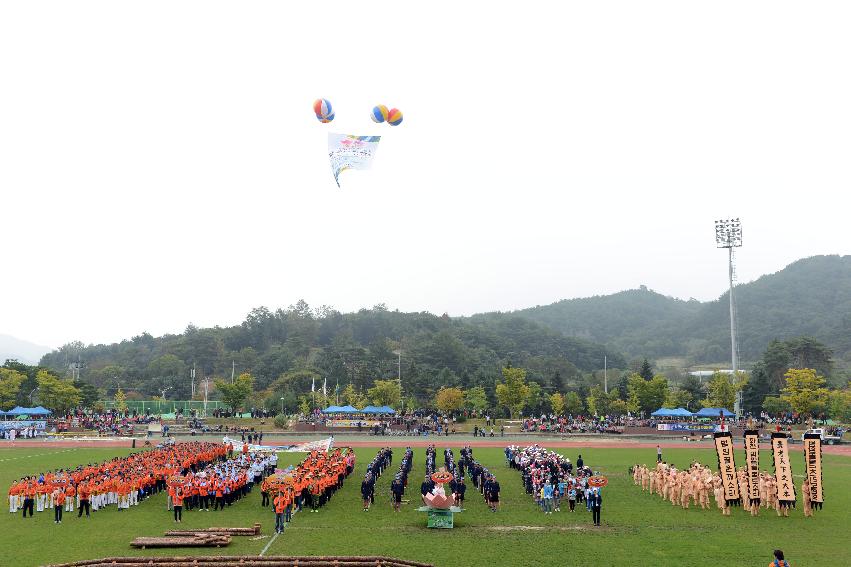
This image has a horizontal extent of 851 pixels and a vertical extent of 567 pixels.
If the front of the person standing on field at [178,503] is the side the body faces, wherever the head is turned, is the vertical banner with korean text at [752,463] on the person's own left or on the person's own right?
on the person's own left

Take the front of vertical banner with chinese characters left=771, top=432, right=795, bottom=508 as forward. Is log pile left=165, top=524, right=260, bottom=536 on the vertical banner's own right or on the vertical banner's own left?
on the vertical banner's own right

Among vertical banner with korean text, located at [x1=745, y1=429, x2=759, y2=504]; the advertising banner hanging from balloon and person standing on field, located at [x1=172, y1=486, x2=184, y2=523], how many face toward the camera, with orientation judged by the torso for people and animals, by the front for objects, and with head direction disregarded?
3

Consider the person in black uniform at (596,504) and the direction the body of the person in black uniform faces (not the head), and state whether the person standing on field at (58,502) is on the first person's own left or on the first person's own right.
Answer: on the first person's own right

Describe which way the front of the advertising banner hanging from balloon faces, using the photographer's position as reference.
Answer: facing the viewer

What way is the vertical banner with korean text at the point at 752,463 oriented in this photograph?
toward the camera

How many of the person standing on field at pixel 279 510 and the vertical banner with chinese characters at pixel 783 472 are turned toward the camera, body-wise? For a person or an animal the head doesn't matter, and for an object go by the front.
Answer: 2

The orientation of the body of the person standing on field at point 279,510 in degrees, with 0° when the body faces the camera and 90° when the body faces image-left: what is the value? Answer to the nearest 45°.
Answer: approximately 0°

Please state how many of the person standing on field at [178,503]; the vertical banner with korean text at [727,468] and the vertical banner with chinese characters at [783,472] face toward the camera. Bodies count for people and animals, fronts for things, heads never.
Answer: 3

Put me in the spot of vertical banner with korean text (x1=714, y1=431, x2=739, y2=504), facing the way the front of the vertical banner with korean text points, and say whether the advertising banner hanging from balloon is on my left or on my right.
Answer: on my right

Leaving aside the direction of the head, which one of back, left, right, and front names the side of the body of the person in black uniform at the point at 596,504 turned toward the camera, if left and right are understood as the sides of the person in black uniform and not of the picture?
front
